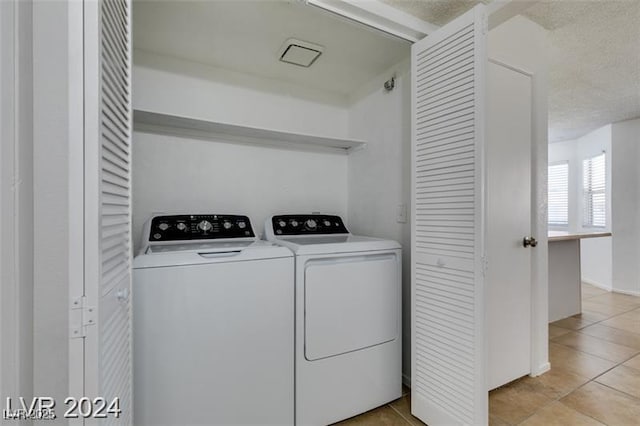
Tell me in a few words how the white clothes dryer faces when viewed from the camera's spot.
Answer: facing the viewer and to the right of the viewer

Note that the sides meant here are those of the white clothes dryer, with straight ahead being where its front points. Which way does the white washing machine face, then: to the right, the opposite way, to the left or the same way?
the same way

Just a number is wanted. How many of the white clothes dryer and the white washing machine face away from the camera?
0

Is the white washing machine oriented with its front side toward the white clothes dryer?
no

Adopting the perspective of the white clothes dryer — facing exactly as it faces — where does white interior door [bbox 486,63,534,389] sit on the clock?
The white interior door is roughly at 10 o'clock from the white clothes dryer.

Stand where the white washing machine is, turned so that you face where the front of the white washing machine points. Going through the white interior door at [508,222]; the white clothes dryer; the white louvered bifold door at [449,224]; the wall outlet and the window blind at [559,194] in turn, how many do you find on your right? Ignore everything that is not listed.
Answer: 0

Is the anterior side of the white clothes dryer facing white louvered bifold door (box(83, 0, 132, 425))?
no

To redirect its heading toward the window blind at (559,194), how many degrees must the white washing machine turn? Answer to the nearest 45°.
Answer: approximately 90° to its left

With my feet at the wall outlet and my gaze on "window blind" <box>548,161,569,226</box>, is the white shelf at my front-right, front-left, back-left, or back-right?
back-left

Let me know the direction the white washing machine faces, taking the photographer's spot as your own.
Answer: facing the viewer

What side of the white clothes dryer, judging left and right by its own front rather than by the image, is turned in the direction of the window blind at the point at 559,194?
left
